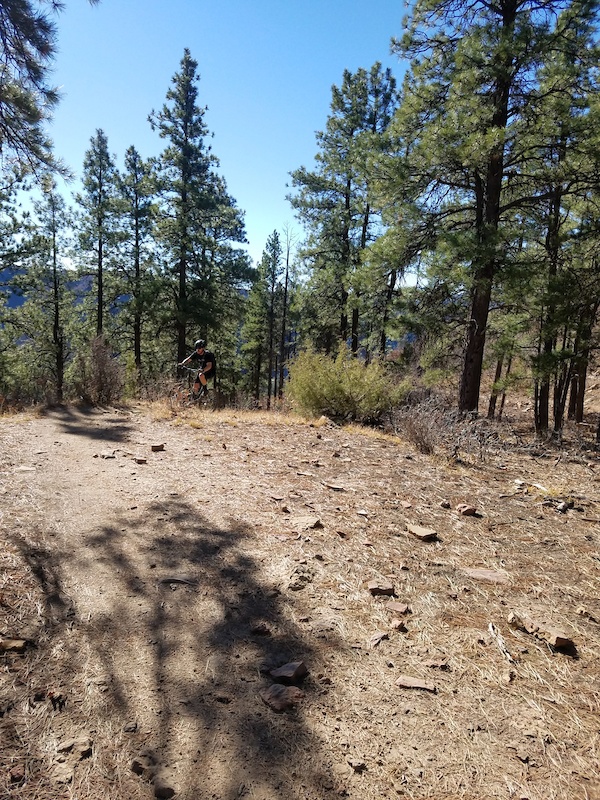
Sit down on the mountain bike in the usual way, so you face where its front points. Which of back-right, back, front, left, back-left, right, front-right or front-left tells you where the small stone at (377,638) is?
front-left

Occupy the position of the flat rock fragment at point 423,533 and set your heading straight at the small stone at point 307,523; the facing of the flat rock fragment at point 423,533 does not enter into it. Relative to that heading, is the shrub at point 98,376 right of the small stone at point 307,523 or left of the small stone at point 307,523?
right

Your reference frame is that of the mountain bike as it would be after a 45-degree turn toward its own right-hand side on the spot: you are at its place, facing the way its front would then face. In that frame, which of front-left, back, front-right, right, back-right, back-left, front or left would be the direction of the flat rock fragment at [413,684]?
left

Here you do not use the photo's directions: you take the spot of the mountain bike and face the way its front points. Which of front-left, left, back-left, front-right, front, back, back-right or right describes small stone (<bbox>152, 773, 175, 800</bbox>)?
front-left

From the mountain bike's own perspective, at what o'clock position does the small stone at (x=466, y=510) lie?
The small stone is roughly at 10 o'clock from the mountain bike.

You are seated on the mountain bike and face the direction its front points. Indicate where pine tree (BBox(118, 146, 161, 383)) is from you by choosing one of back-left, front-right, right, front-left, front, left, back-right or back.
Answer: back-right

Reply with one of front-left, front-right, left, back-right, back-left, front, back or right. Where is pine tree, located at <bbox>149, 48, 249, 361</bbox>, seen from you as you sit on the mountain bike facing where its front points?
back-right

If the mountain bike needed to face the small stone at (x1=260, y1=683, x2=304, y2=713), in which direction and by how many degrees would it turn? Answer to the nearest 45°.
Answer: approximately 45° to its left

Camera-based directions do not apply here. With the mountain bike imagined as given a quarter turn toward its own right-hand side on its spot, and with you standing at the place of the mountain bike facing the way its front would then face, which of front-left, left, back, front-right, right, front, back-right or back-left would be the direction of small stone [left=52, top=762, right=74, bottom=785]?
back-left

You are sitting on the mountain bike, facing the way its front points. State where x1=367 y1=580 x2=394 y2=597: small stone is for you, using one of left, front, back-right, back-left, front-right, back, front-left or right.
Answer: front-left

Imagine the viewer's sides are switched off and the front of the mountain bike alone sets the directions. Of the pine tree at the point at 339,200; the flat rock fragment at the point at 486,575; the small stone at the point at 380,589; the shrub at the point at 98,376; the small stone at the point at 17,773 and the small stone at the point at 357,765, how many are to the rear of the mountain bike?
1

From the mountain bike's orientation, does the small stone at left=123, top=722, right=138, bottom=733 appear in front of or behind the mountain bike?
in front

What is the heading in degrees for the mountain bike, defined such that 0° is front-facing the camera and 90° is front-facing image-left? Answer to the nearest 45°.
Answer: approximately 45°

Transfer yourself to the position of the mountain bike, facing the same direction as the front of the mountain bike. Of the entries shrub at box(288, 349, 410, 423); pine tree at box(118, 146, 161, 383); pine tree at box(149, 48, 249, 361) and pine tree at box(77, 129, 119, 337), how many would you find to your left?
1

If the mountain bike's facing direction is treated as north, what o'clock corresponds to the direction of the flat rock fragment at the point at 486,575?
The flat rock fragment is roughly at 10 o'clock from the mountain bike.

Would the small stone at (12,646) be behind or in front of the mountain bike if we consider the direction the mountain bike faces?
in front

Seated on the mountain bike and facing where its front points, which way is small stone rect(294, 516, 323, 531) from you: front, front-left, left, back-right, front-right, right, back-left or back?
front-left

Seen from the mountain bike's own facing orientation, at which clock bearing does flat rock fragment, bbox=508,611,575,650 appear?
The flat rock fragment is roughly at 10 o'clock from the mountain bike.
